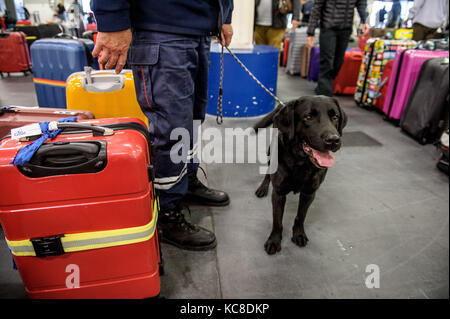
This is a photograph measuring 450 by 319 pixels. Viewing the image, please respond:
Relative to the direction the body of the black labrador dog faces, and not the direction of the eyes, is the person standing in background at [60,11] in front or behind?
behind

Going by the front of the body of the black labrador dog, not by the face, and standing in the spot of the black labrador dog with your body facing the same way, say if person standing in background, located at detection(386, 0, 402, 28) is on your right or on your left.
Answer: on your left

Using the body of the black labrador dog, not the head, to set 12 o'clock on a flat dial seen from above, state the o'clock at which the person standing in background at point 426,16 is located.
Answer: The person standing in background is roughly at 8 o'clock from the black labrador dog.

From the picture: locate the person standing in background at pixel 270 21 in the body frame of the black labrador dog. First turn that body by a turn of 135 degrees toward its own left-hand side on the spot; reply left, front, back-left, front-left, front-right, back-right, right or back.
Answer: front

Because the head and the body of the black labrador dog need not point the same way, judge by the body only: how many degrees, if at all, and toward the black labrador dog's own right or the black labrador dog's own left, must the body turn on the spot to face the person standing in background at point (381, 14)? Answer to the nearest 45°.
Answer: approximately 135° to the black labrador dog's own left

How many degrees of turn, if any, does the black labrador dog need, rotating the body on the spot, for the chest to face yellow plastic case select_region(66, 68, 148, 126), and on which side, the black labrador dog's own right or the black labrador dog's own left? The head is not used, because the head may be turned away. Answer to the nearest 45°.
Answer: approximately 135° to the black labrador dog's own right

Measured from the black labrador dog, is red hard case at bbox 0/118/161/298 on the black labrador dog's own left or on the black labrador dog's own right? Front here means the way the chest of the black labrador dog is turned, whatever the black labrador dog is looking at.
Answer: on the black labrador dog's own right

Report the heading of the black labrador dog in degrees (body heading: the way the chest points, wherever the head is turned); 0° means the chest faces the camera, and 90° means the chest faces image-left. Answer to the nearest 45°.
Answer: approximately 315°

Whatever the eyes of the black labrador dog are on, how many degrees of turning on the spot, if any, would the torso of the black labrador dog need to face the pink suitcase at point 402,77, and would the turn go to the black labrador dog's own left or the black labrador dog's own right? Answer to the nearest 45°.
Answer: approximately 135° to the black labrador dog's own left

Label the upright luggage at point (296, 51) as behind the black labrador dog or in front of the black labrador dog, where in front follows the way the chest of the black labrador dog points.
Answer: behind

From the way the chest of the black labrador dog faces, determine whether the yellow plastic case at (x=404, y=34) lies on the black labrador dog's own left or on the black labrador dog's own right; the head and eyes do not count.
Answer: on the black labrador dog's own left
